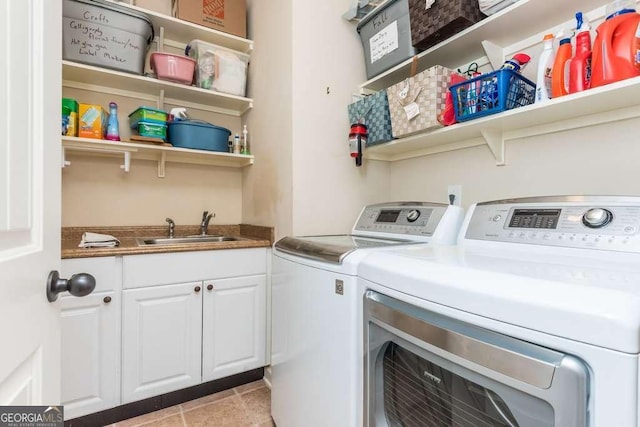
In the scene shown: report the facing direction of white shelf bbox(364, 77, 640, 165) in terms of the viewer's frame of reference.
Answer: facing the viewer and to the left of the viewer

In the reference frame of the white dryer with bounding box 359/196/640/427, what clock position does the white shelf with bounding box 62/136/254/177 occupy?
The white shelf is roughly at 2 o'clock from the white dryer.

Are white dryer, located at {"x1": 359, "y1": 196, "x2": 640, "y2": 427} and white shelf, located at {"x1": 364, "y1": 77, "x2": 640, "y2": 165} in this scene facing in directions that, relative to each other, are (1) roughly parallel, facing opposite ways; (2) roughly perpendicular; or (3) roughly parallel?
roughly parallel

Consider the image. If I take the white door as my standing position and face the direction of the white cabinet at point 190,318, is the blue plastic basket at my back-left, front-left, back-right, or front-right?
front-right

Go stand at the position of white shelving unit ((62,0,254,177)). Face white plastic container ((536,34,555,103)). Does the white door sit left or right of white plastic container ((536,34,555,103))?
right

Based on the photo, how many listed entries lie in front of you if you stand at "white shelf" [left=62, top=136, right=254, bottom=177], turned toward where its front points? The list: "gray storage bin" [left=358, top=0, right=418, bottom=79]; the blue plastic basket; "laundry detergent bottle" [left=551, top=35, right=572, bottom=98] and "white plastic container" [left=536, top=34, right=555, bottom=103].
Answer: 4

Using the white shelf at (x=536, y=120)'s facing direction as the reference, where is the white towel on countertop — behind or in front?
in front

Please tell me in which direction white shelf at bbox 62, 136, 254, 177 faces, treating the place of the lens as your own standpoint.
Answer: facing the viewer and to the right of the viewer
